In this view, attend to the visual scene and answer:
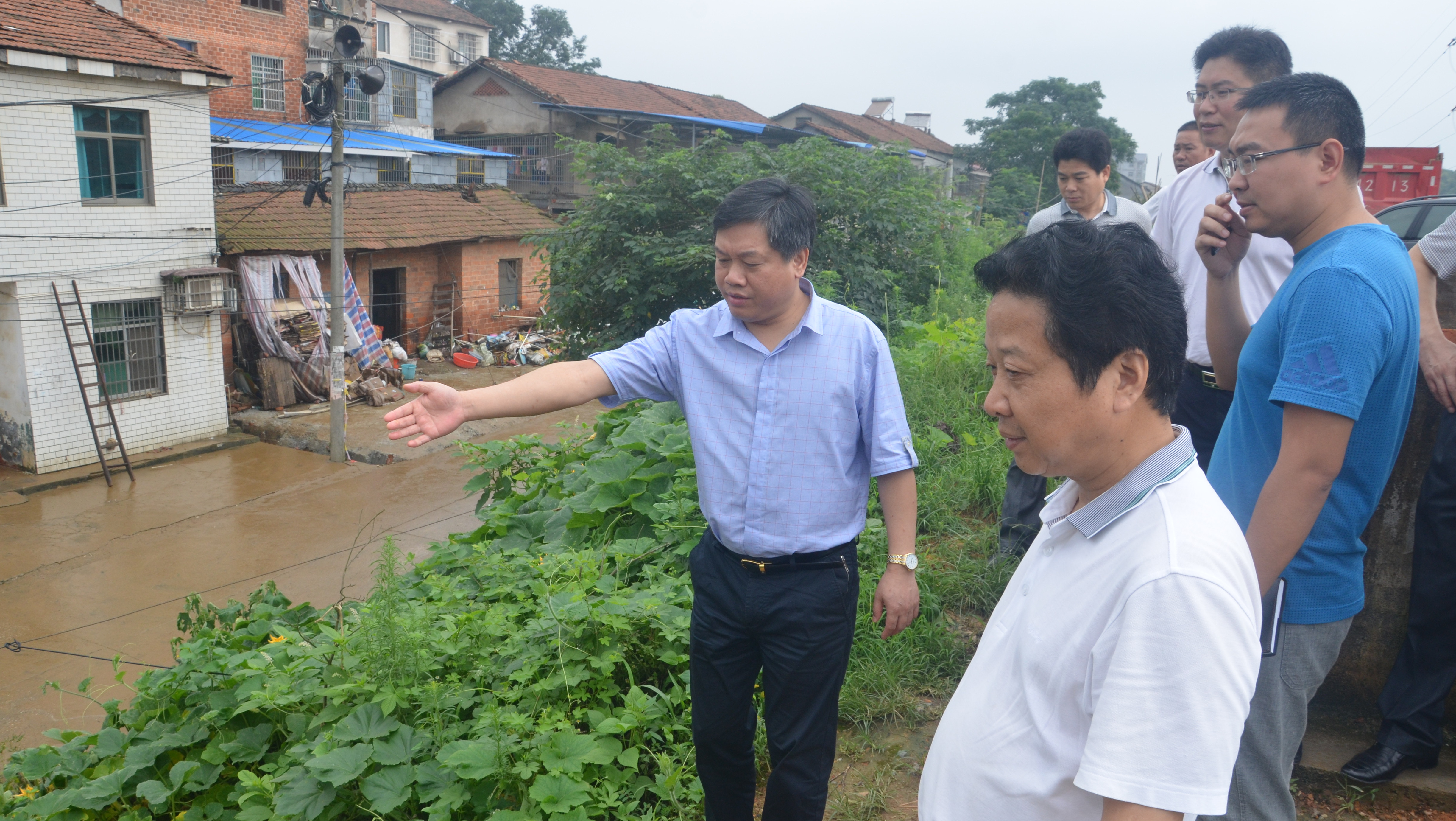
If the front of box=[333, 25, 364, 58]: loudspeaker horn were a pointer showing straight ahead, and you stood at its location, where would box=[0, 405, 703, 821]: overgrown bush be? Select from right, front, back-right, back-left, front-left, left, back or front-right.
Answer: front-left

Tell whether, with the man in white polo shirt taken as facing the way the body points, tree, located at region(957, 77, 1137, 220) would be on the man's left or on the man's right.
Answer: on the man's right

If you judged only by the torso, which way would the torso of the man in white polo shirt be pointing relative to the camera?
to the viewer's left

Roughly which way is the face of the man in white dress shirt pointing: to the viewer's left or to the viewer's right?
to the viewer's left

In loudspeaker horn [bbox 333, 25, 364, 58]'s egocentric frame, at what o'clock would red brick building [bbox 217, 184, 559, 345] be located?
The red brick building is roughly at 5 o'clock from the loudspeaker horn.

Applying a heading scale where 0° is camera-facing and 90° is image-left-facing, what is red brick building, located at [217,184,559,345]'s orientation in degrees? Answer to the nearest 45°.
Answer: approximately 0°

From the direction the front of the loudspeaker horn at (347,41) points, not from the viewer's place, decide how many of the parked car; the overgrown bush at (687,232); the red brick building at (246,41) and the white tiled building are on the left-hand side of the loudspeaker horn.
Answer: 2

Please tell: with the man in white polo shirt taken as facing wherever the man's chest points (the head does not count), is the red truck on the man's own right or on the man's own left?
on the man's own right

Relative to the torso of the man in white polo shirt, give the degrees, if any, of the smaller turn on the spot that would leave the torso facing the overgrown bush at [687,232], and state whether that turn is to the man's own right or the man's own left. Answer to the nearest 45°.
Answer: approximately 45° to the man's own right

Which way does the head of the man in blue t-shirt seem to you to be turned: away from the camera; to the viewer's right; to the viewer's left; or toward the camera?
to the viewer's left

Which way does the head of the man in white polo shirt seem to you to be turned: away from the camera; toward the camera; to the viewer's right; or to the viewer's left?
to the viewer's left

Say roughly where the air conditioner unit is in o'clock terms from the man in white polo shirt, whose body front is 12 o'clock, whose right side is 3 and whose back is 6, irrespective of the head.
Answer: The air conditioner unit is roughly at 1 o'clock from the man in white polo shirt.

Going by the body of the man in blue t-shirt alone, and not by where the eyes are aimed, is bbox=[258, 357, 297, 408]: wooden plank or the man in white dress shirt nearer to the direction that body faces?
the wooden plank

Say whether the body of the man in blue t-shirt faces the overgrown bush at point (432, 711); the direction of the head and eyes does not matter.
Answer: yes

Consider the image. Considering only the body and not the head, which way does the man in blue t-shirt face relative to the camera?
to the viewer's left

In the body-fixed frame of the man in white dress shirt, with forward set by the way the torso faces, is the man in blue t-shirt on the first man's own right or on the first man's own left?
on the first man's own left
